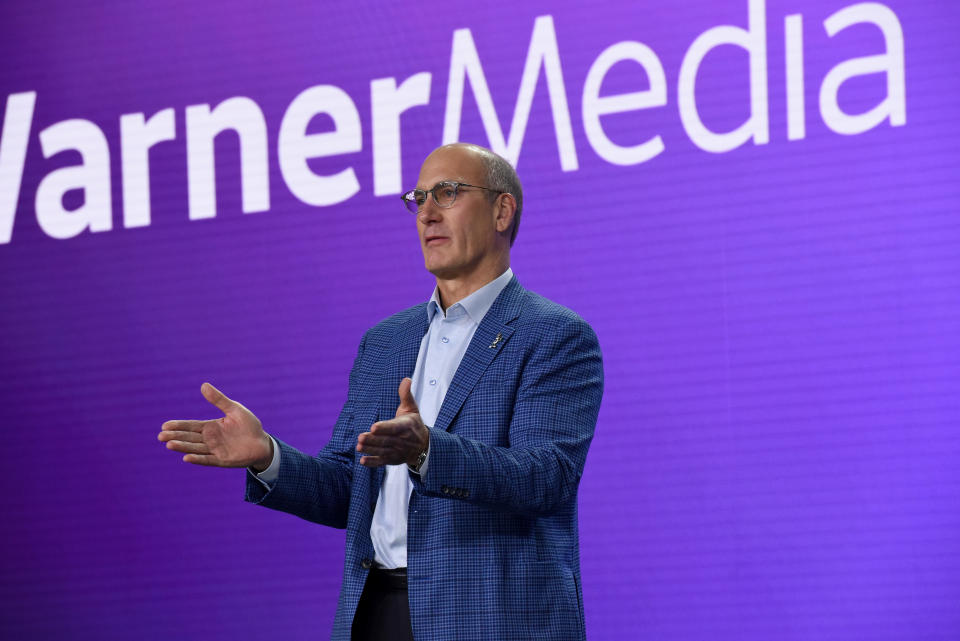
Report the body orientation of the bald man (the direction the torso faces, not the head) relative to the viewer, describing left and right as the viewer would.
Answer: facing the viewer and to the left of the viewer

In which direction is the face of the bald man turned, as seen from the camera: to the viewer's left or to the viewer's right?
to the viewer's left
